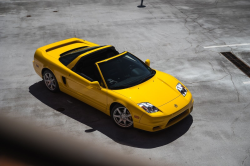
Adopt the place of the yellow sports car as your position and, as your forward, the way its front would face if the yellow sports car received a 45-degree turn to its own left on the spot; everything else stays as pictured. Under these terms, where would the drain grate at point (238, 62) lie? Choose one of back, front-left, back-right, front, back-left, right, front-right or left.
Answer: front-left

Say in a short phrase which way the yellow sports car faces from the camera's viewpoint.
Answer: facing the viewer and to the right of the viewer
